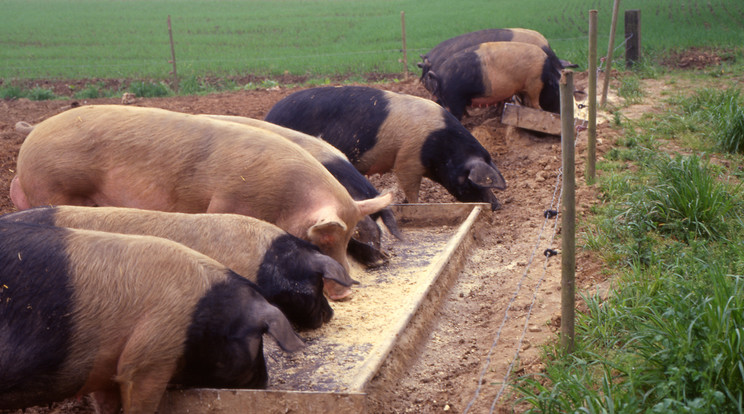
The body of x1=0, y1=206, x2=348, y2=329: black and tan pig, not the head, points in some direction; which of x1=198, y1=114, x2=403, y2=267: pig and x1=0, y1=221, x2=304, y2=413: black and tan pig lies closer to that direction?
the pig

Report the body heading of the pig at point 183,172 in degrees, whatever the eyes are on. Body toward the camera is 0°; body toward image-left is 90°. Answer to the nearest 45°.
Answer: approximately 270°

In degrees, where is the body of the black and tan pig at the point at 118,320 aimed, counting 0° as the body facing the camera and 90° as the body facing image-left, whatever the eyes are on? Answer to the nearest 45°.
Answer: approximately 270°

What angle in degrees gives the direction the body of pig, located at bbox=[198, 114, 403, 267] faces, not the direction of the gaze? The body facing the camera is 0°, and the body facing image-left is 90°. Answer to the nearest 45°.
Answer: approximately 270°

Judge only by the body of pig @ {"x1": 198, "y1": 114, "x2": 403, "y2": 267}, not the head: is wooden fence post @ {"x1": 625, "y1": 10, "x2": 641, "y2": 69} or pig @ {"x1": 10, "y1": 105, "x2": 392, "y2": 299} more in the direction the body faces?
the wooden fence post

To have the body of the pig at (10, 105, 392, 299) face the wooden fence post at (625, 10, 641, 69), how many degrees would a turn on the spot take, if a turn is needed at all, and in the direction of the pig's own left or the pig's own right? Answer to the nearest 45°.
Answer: approximately 45° to the pig's own left

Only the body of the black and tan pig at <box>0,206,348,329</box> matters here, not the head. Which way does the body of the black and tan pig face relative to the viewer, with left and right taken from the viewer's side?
facing to the right of the viewer

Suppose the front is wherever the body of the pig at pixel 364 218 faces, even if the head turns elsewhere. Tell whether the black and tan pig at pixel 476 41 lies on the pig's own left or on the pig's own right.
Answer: on the pig's own left

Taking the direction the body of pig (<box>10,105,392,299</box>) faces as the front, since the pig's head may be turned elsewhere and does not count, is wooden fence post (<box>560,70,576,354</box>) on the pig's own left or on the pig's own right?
on the pig's own right
